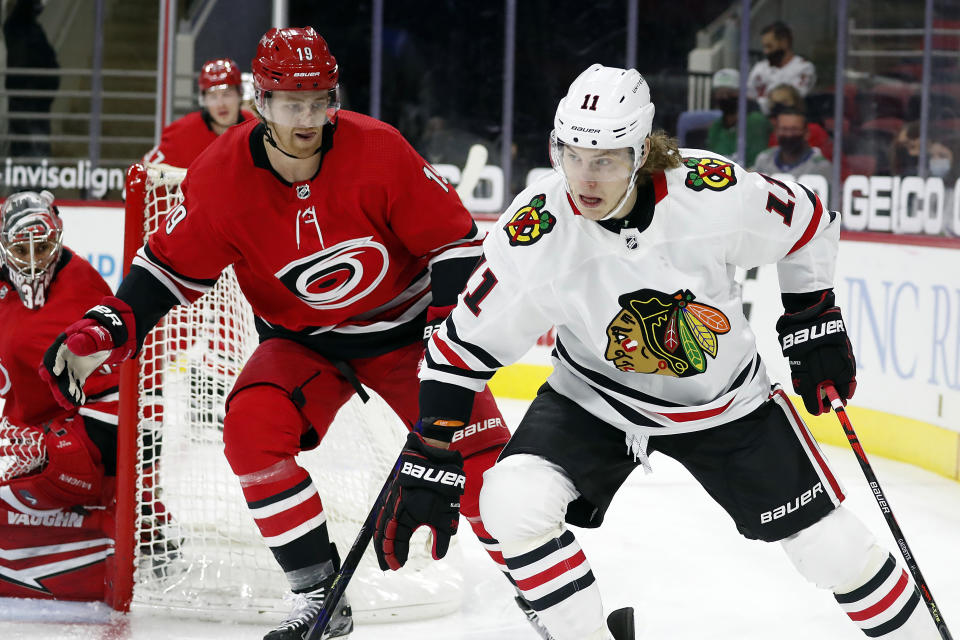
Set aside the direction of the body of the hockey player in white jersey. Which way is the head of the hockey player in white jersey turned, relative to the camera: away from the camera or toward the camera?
toward the camera

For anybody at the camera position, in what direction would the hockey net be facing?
facing to the left of the viewer

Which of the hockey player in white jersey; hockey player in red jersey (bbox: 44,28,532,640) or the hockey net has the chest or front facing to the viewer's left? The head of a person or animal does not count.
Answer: the hockey net

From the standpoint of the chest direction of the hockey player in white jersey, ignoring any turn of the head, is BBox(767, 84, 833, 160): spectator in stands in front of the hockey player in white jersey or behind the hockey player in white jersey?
behind

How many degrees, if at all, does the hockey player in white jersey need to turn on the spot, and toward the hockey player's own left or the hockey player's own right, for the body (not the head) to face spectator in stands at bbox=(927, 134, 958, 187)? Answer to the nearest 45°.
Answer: approximately 180°

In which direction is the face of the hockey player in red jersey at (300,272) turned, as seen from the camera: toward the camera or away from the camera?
toward the camera

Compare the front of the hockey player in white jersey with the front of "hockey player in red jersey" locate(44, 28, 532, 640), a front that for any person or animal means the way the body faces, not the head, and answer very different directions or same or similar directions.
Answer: same or similar directions

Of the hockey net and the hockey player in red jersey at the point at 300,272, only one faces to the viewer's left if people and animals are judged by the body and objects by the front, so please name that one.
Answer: the hockey net

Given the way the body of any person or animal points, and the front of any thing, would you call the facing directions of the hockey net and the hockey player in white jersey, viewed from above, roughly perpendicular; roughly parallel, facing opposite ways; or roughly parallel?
roughly perpendicular

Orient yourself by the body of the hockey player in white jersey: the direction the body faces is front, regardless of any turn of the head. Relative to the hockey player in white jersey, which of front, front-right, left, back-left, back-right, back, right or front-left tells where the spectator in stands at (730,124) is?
back

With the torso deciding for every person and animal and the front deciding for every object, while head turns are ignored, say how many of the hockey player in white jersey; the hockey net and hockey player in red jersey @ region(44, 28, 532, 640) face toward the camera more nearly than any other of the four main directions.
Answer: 2

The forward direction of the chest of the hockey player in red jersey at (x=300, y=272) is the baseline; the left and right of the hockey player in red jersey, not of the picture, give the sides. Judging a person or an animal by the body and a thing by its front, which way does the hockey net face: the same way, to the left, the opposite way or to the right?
to the right

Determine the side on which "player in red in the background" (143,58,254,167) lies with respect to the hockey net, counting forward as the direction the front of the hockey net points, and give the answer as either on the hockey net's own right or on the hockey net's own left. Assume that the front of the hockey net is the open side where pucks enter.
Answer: on the hockey net's own right

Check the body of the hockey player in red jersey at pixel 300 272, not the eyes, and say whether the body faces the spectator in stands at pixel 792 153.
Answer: no

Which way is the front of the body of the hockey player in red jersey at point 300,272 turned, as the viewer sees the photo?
toward the camera

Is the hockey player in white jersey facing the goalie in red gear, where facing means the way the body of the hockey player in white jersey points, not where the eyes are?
no

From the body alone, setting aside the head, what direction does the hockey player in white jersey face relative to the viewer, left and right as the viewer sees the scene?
facing the viewer
